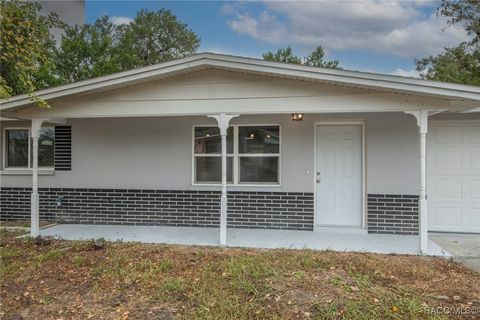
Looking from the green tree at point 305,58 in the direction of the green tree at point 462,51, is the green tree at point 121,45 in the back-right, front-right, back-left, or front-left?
back-right

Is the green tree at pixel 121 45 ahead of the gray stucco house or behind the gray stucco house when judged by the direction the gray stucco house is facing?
behind

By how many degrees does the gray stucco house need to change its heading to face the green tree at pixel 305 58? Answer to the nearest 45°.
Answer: approximately 180°

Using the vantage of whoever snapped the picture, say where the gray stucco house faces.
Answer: facing the viewer

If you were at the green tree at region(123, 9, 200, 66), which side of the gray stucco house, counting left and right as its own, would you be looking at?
back
